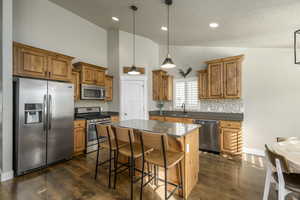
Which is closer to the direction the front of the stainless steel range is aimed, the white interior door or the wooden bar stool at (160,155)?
the wooden bar stool

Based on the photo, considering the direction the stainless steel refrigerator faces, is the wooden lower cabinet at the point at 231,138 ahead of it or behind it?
ahead

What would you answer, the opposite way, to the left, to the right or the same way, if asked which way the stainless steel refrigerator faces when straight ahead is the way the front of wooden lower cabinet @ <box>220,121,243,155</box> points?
to the left

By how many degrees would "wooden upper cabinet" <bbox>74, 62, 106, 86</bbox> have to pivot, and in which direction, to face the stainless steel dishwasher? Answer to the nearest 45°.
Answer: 0° — it already faces it

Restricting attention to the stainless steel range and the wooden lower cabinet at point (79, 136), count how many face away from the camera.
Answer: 0

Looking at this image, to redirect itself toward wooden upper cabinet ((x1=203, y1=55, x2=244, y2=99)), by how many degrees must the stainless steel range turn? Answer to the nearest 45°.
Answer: approximately 45° to its left

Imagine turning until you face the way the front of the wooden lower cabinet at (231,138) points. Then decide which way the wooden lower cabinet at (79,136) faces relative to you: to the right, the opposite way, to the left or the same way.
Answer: to the left

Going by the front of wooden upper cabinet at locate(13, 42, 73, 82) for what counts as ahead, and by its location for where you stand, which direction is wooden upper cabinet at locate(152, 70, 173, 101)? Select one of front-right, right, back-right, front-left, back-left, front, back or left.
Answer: front-left

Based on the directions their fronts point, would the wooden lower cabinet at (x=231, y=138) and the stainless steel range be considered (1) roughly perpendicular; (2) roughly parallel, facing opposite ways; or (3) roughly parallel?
roughly perpendicular

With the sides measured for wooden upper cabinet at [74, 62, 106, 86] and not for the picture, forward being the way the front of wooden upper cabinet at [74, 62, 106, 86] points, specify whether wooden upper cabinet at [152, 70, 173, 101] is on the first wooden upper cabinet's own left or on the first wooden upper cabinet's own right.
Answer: on the first wooden upper cabinet's own left

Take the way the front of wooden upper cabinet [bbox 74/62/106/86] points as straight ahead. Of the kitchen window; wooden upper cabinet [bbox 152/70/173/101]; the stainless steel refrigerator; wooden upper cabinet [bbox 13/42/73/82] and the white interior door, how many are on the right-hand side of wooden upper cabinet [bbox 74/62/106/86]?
2

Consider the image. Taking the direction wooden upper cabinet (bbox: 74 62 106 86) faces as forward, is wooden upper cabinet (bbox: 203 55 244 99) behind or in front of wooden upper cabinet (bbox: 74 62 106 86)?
in front

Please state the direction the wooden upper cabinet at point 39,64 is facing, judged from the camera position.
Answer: facing the viewer and to the right of the viewer
